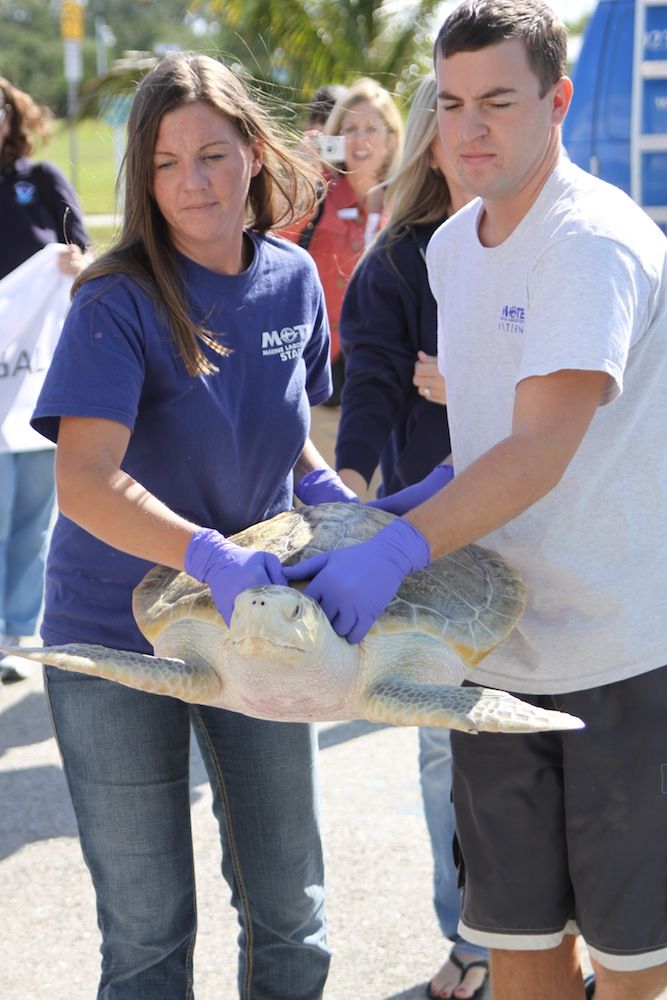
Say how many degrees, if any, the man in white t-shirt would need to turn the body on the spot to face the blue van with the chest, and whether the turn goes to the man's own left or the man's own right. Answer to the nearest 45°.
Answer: approximately 135° to the man's own right

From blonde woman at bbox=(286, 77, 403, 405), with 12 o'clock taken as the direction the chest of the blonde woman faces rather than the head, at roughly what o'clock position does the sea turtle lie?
The sea turtle is roughly at 12 o'clock from the blonde woman.

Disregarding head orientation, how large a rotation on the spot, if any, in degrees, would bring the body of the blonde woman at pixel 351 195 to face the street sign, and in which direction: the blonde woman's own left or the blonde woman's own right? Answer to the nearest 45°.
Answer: approximately 180°

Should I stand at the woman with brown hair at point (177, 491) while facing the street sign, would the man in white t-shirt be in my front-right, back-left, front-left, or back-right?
back-right

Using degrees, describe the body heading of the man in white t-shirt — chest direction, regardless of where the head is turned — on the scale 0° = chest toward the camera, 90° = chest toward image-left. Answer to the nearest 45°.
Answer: approximately 45°

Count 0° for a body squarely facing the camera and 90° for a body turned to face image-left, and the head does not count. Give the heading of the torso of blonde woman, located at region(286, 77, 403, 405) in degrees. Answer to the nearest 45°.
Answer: approximately 0°

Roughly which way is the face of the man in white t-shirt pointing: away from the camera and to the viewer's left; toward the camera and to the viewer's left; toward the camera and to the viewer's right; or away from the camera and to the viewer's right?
toward the camera and to the viewer's left
